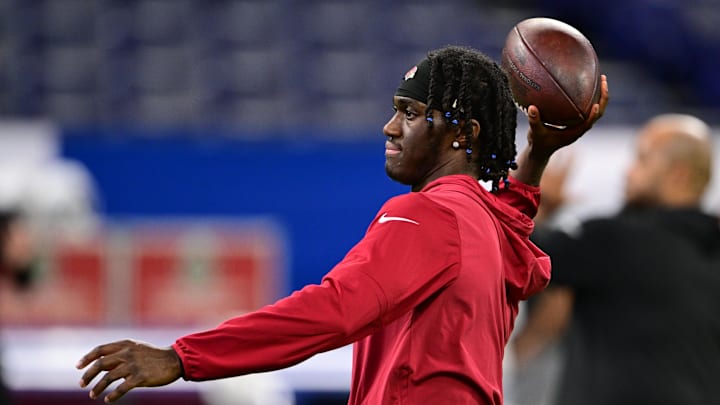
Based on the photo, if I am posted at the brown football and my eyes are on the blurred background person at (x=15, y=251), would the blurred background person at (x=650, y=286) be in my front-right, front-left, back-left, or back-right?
front-right

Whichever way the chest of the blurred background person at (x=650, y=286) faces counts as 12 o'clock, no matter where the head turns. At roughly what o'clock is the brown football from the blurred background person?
The brown football is roughly at 8 o'clock from the blurred background person.

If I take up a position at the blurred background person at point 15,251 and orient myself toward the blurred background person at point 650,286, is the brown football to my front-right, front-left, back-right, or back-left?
front-right

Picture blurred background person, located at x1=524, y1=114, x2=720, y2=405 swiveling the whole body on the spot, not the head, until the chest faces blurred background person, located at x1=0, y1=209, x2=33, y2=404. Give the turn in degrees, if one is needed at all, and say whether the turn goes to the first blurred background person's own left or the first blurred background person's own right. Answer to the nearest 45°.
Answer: approximately 45° to the first blurred background person's own left

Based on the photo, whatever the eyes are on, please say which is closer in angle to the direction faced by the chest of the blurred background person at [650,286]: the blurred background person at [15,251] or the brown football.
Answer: the blurred background person

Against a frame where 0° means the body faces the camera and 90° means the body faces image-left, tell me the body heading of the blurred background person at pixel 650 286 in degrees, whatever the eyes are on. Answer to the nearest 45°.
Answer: approximately 135°

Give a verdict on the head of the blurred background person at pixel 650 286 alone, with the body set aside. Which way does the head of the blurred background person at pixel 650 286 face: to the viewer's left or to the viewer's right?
to the viewer's left
